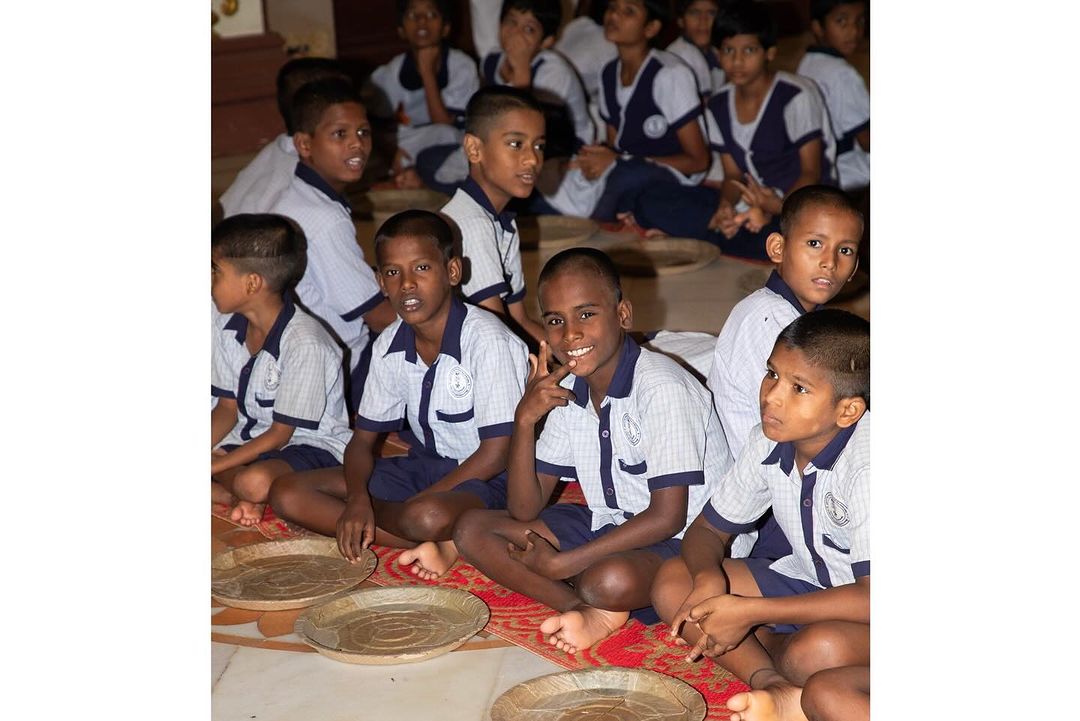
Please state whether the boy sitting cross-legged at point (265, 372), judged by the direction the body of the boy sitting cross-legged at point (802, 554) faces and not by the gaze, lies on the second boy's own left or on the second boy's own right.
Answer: on the second boy's own right

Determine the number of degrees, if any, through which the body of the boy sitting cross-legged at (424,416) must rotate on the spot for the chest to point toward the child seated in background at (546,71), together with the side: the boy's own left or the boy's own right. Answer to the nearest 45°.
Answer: approximately 135° to the boy's own right

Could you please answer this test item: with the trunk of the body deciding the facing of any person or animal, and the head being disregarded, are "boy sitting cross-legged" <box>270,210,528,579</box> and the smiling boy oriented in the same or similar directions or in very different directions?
same or similar directions

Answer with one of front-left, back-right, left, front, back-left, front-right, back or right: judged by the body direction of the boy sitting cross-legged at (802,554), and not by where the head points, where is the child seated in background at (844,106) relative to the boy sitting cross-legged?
back-right

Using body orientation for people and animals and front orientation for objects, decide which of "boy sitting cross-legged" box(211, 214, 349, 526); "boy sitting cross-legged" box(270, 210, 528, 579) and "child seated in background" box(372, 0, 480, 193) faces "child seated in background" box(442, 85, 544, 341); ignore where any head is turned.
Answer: "child seated in background" box(372, 0, 480, 193)

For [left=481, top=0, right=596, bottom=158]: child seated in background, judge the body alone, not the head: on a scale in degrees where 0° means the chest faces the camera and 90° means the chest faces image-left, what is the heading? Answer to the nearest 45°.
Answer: approximately 45°

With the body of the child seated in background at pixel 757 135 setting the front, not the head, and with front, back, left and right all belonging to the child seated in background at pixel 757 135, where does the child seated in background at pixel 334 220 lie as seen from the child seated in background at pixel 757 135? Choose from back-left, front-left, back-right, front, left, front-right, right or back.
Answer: front

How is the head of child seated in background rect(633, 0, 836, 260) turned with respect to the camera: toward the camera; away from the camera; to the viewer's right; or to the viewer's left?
toward the camera

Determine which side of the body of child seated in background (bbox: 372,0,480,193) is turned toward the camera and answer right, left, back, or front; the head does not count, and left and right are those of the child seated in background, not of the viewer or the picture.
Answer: front

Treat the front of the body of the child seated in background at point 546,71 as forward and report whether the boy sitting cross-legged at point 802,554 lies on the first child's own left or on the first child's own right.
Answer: on the first child's own left

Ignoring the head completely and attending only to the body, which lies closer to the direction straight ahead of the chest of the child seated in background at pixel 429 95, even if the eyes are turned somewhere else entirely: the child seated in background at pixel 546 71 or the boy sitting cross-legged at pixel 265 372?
the boy sitting cross-legged

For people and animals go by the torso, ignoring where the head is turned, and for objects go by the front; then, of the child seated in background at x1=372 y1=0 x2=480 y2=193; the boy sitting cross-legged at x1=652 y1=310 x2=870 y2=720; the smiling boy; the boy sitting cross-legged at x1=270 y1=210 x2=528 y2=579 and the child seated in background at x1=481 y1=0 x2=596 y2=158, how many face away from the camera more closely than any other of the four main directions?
0

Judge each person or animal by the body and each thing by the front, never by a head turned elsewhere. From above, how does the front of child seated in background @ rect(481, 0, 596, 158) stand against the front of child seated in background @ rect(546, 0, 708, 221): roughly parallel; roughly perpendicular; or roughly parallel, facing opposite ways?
roughly parallel

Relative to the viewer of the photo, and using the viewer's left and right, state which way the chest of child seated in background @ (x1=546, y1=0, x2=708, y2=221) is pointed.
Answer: facing the viewer and to the left of the viewer

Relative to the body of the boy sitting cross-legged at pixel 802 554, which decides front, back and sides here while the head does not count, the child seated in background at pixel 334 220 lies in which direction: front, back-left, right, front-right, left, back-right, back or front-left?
right

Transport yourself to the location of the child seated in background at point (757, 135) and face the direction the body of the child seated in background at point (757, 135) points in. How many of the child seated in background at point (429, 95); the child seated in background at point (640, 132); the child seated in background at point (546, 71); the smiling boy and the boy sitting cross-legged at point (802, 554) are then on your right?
3

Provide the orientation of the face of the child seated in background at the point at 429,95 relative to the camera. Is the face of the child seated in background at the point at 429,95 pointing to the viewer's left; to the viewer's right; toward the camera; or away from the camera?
toward the camera
